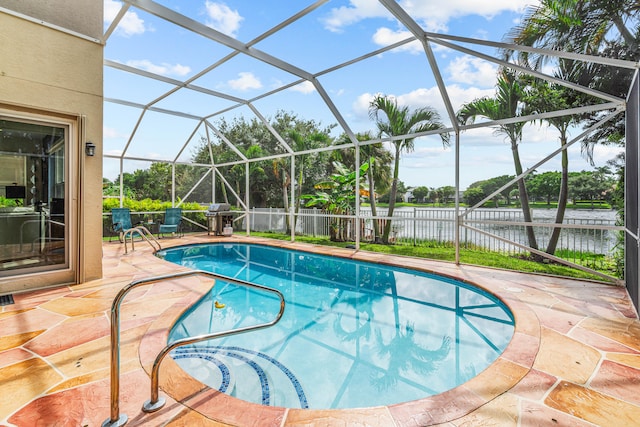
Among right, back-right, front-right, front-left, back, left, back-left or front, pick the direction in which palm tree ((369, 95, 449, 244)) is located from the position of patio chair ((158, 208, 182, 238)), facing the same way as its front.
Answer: left

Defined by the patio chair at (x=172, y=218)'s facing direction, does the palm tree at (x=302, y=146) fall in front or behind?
behind

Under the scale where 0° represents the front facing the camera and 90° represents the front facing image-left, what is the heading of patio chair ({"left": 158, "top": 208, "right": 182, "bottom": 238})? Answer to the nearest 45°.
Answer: approximately 45°

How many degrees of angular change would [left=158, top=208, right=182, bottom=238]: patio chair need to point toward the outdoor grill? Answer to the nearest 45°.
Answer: approximately 135° to its left

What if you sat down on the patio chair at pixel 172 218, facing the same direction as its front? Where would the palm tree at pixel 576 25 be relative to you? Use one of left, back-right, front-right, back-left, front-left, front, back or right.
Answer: left

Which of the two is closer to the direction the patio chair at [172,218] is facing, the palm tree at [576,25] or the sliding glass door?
the sliding glass door

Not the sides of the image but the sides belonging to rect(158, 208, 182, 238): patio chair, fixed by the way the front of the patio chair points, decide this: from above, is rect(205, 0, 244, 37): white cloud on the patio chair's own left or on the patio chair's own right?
on the patio chair's own left

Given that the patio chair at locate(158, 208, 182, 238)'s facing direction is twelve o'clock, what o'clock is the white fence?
The white fence is roughly at 9 o'clock from the patio chair.

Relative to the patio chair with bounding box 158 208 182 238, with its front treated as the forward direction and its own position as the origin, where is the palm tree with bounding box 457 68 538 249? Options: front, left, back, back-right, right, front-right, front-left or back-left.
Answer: left

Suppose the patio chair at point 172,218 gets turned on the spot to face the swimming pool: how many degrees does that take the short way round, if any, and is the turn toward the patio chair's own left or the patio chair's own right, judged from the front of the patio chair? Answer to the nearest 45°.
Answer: approximately 45° to the patio chair's own left

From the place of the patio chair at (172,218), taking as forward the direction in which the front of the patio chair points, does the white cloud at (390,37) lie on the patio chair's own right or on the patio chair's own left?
on the patio chair's own left
